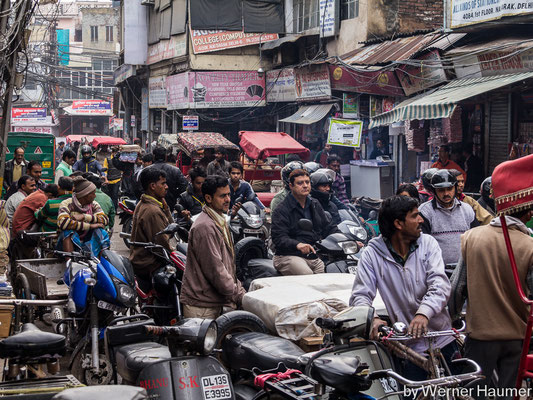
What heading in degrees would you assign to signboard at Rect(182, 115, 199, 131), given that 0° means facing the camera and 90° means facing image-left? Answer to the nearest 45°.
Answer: approximately 0°

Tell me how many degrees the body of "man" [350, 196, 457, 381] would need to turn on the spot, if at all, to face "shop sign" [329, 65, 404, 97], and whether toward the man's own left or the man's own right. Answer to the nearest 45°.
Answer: approximately 135° to the man's own left

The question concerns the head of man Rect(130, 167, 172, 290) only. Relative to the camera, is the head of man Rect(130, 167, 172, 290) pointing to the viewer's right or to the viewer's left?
to the viewer's right
